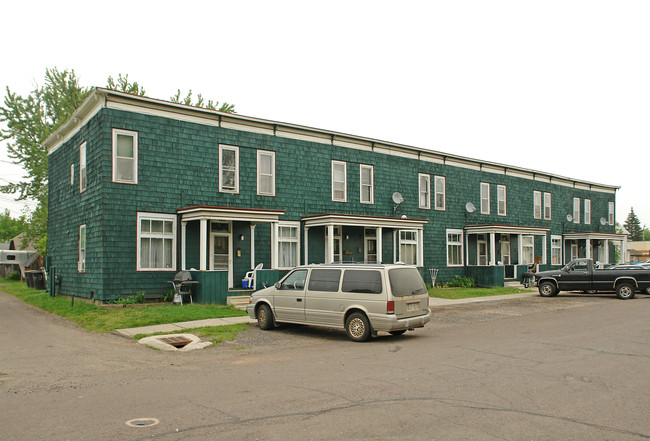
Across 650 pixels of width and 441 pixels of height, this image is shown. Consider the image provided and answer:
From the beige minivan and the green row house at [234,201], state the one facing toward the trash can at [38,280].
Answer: the beige minivan

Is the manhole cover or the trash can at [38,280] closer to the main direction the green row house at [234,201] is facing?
the manhole cover

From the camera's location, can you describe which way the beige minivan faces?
facing away from the viewer and to the left of the viewer

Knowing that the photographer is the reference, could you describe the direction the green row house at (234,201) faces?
facing the viewer and to the right of the viewer

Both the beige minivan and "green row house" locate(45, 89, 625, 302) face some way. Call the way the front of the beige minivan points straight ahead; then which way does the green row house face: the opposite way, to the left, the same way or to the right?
the opposite way

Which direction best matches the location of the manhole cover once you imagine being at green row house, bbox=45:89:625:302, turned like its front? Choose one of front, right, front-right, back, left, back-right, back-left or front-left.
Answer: front-right

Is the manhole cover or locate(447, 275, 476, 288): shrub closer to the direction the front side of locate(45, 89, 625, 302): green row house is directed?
the manhole cover

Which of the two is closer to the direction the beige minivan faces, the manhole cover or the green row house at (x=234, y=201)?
the green row house

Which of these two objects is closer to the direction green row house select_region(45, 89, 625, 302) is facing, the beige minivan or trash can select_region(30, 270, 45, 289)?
the beige minivan
